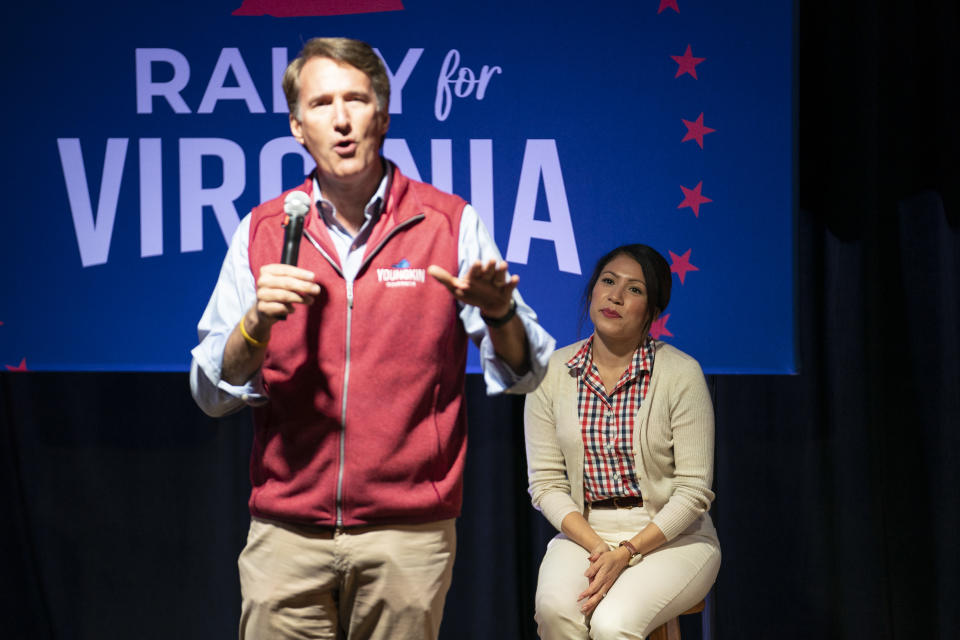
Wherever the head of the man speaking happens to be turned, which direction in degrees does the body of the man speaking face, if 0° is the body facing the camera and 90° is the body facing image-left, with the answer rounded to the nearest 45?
approximately 0°

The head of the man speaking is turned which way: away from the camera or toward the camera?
toward the camera

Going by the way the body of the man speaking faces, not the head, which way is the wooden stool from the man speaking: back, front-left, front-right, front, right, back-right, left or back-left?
back-left

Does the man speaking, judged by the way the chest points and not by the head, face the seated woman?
no
